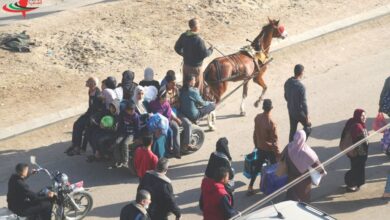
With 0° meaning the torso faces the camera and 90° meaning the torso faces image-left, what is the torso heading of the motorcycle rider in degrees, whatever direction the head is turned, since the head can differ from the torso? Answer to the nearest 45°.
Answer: approximately 270°

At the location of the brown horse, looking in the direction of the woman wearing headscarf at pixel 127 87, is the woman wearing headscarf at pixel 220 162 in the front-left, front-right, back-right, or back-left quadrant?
front-left

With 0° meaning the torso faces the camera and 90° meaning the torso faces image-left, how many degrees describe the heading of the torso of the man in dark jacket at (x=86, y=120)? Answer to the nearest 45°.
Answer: approximately 45°

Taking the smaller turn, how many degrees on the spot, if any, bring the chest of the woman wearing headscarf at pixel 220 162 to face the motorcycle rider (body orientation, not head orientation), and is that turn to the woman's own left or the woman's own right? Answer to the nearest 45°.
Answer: approximately 135° to the woman's own left

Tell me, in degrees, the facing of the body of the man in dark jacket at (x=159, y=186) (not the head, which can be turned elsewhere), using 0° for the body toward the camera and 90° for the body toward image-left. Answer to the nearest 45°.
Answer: approximately 225°

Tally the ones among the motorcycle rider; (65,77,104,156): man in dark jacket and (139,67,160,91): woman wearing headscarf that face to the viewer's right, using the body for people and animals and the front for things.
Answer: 1

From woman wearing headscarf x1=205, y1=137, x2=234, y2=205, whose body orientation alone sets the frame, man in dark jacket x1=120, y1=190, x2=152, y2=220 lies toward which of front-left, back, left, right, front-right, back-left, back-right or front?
back

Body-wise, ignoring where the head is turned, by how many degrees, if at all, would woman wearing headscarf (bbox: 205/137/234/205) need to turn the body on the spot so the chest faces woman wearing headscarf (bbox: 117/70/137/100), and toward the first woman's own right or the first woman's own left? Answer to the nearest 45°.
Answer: approximately 90° to the first woman's own left

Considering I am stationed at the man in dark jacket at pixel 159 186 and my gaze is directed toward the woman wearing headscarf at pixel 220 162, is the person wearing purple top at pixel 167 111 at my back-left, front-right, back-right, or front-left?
front-left

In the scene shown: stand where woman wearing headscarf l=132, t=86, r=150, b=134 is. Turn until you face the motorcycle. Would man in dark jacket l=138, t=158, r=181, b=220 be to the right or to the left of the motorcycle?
left
